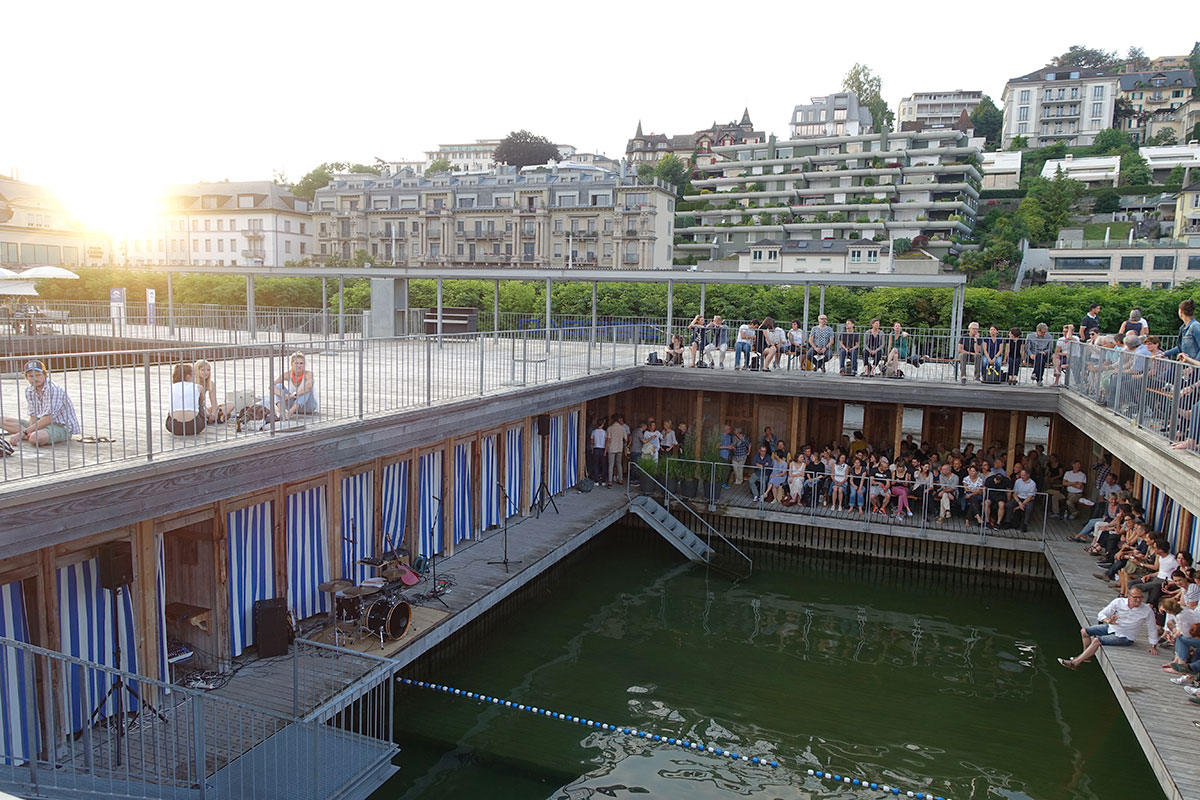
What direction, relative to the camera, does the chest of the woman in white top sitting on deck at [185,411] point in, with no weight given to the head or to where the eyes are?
away from the camera

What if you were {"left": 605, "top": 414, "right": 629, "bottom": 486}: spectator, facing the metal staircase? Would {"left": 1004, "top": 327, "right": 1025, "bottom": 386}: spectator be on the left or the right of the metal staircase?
left

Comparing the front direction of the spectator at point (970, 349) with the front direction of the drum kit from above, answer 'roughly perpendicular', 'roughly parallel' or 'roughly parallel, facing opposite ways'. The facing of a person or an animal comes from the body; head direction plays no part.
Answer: roughly perpendicular

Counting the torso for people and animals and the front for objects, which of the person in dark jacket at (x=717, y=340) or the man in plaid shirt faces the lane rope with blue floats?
the person in dark jacket

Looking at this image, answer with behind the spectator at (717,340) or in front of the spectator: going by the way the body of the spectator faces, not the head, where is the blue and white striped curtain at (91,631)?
in front

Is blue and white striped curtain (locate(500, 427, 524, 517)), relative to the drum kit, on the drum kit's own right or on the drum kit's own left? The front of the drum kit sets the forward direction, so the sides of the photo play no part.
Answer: on the drum kit's own left

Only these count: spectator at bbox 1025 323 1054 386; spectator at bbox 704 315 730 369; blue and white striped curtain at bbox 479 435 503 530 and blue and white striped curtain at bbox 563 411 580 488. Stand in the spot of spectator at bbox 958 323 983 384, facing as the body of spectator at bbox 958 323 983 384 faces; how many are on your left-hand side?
1

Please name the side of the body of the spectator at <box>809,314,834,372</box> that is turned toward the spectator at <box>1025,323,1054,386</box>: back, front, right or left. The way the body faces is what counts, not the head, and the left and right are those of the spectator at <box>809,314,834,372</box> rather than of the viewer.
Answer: left
